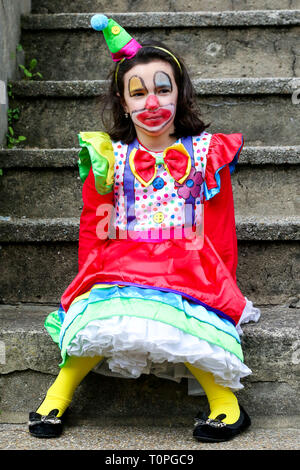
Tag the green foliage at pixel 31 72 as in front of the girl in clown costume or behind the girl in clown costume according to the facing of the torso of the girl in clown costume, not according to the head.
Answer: behind

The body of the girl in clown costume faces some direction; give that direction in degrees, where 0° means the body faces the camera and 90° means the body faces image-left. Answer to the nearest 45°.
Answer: approximately 0°

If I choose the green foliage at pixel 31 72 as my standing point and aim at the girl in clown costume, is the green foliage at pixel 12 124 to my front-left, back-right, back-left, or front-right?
front-right

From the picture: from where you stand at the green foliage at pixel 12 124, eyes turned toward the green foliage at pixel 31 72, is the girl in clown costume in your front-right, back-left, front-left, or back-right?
back-right

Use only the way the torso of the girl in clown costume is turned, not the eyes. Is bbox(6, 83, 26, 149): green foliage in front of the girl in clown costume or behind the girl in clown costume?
behind

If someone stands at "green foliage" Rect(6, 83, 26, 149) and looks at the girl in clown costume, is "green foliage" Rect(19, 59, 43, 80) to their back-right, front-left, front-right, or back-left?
back-left
